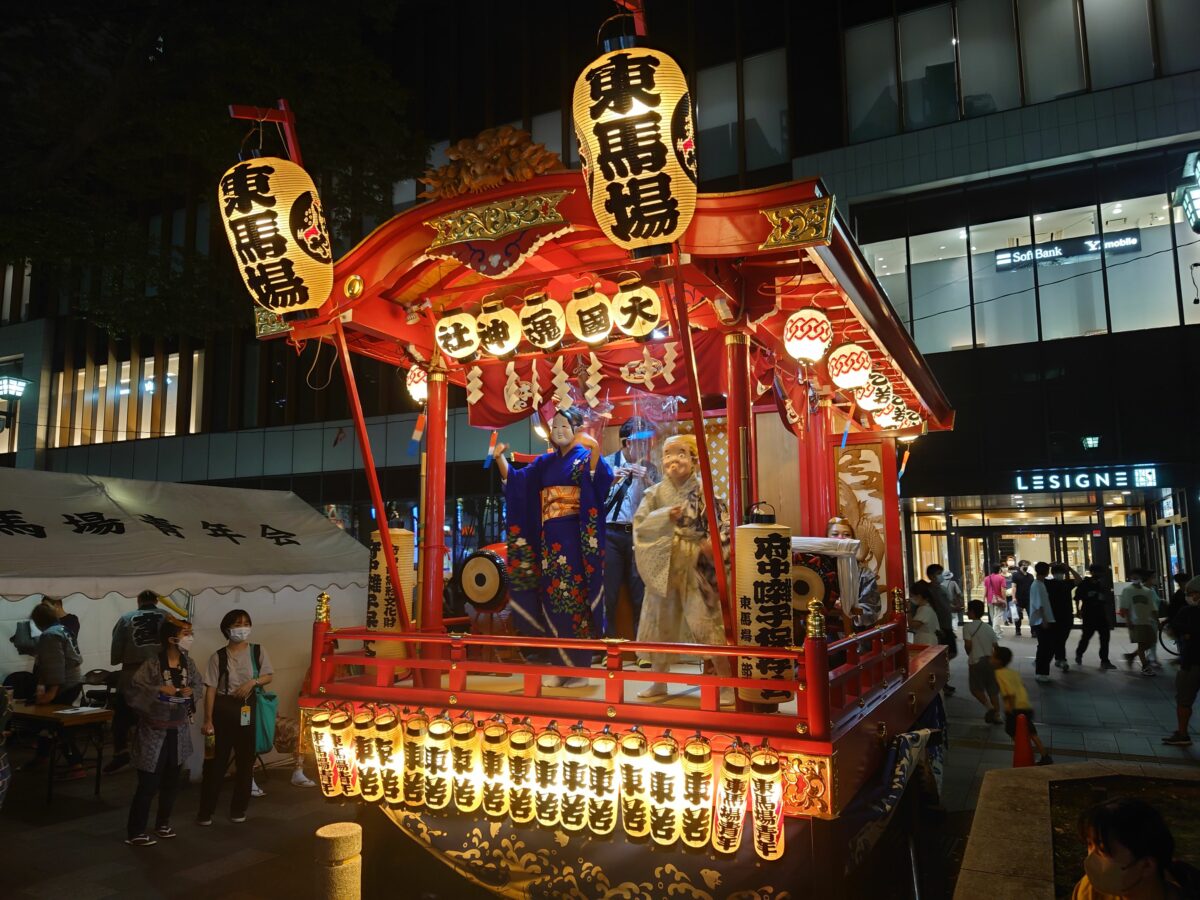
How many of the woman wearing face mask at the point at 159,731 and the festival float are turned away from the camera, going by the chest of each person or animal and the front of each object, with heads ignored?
0

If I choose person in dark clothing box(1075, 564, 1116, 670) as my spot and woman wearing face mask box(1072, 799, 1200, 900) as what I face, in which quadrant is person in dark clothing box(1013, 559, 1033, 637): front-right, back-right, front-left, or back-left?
back-right

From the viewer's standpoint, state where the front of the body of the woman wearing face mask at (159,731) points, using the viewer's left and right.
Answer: facing the viewer and to the right of the viewer

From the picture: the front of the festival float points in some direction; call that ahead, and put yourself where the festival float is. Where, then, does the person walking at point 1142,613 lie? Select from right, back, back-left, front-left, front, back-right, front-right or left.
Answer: back

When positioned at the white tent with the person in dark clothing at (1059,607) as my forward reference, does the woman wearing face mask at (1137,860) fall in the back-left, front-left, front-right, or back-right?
front-right

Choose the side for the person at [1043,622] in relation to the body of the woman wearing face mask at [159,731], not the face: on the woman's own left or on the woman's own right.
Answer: on the woman's own left

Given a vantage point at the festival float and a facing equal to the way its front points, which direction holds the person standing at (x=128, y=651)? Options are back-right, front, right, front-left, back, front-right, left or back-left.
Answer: right

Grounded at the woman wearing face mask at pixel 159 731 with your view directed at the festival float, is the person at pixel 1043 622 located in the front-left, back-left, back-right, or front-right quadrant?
front-left

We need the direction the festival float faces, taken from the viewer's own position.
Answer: facing the viewer and to the left of the viewer

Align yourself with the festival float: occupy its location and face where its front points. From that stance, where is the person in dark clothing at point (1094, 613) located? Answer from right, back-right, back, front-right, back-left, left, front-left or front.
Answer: back
